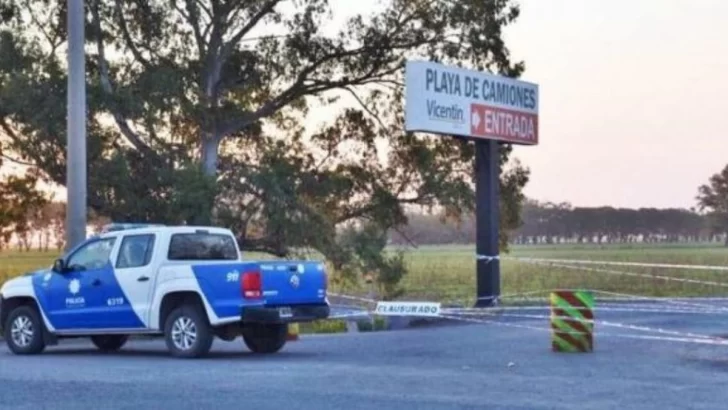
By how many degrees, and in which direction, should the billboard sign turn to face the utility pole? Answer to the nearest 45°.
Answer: approximately 90° to its right

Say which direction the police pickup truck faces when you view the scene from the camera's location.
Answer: facing away from the viewer and to the left of the viewer

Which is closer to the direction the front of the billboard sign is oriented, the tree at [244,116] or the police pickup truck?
the police pickup truck

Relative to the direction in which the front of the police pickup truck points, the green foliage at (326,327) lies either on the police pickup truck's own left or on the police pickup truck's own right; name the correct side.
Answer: on the police pickup truck's own right

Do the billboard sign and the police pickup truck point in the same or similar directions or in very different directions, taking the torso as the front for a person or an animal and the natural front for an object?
very different directions

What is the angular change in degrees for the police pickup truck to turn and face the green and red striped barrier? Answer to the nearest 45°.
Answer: approximately 135° to its right
